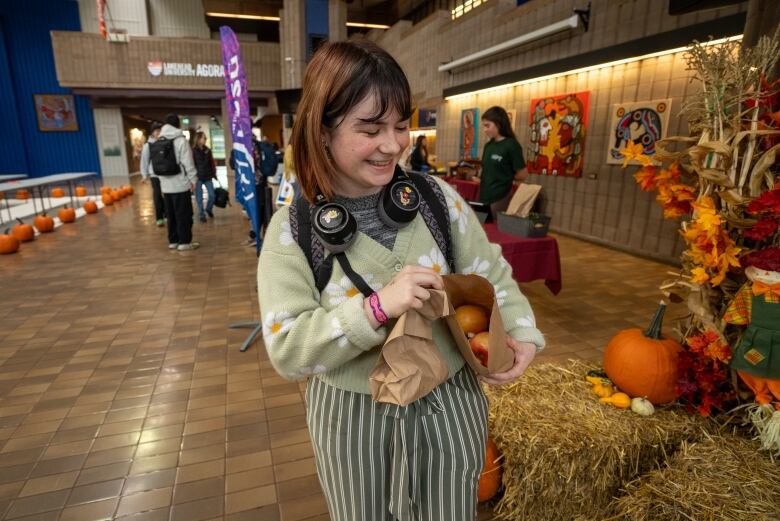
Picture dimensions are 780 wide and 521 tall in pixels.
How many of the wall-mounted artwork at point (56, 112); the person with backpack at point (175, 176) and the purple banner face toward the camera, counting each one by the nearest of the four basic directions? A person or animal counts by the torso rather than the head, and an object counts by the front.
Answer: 2

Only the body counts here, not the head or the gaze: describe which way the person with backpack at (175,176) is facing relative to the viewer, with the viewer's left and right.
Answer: facing away from the viewer and to the right of the viewer

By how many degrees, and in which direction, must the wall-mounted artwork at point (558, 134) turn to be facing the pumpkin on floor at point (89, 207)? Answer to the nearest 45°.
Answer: approximately 45° to its right

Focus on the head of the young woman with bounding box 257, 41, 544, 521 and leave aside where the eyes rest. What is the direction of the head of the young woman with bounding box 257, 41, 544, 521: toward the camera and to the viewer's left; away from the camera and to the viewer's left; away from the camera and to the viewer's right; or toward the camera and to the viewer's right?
toward the camera and to the viewer's right

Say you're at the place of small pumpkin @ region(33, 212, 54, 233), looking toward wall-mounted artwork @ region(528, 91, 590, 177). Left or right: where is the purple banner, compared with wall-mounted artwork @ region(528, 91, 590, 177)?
right

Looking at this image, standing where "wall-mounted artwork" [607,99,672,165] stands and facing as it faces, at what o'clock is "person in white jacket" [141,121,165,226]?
The person in white jacket is roughly at 1 o'clock from the wall-mounted artwork.

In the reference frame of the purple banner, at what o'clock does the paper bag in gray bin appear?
The paper bag in gray bin is roughly at 9 o'clock from the purple banner.

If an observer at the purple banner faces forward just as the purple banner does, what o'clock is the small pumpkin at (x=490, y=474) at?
The small pumpkin is roughly at 11 o'clock from the purple banner.

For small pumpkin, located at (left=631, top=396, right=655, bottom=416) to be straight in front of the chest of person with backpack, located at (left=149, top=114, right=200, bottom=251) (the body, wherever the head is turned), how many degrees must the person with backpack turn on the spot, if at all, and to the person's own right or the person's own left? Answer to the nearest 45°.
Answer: approximately 135° to the person's own right

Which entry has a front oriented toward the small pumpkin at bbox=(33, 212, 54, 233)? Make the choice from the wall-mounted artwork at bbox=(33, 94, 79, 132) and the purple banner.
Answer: the wall-mounted artwork

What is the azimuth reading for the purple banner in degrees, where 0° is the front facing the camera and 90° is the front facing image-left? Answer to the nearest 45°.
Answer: approximately 0°
